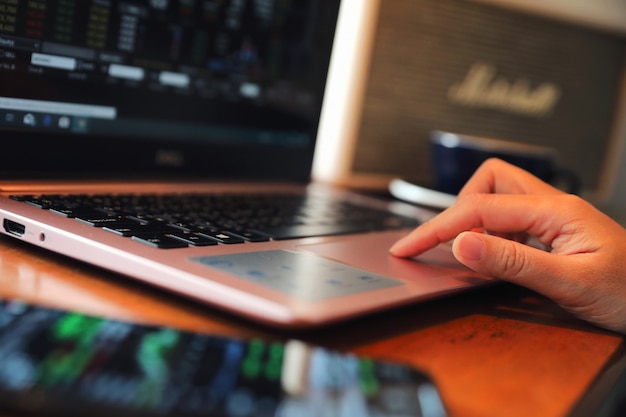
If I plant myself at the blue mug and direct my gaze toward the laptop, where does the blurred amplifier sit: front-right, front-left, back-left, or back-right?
back-right

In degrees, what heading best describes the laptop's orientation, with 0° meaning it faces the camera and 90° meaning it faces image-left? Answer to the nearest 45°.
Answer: approximately 315°

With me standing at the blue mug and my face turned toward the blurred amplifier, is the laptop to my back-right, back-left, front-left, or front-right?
back-left
